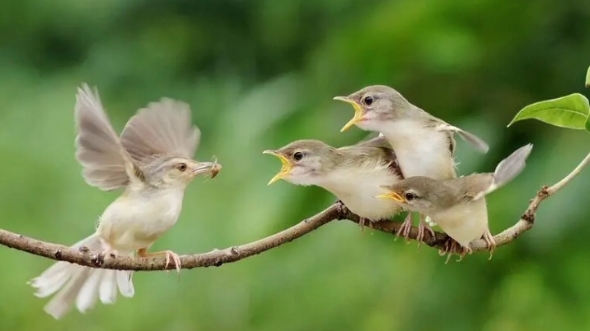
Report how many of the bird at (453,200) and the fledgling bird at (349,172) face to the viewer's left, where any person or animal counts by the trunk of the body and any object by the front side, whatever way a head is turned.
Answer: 2

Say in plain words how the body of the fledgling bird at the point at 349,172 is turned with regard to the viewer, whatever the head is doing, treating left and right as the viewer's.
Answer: facing to the left of the viewer

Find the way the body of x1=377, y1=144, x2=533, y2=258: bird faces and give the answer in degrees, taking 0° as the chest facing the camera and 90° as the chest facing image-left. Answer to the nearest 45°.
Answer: approximately 90°
